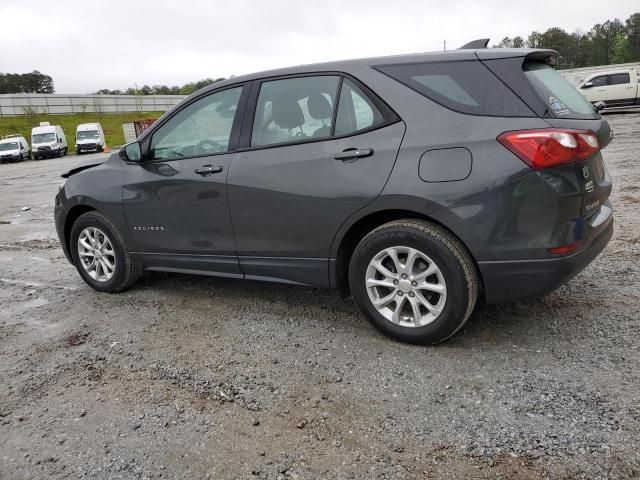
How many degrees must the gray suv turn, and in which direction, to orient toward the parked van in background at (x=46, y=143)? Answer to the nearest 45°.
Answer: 0° — it already faces it

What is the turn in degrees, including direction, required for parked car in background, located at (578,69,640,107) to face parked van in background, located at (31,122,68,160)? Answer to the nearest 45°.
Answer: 0° — it already faces it

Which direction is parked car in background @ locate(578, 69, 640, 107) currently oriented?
to the viewer's left

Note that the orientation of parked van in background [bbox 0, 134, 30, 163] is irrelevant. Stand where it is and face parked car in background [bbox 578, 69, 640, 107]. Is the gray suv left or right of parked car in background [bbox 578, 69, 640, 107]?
right

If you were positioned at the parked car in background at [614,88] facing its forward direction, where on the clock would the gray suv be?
The gray suv is roughly at 9 o'clock from the parked car in background.

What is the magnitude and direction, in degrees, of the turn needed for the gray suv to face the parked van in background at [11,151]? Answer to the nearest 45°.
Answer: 0° — it already faces it

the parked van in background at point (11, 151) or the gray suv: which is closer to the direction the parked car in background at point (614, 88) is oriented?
the parked van in background

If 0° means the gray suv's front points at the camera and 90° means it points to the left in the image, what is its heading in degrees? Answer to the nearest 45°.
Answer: approximately 135°
